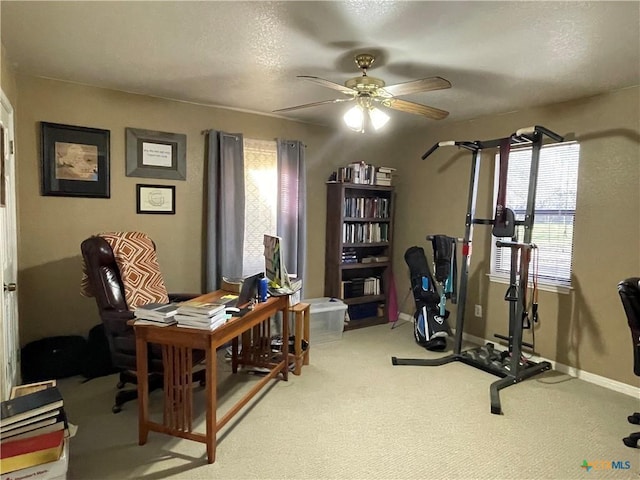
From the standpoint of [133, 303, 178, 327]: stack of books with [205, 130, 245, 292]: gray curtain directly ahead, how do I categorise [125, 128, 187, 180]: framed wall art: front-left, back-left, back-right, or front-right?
front-left

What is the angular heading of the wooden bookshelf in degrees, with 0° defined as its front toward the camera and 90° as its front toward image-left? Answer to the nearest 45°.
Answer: approximately 315°

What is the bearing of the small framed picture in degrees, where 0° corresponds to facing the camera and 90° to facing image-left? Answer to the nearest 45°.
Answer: approximately 0°

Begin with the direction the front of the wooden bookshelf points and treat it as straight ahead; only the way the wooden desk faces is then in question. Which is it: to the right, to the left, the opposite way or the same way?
the opposite way

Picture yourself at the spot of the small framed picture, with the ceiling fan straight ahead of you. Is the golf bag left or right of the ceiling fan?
left

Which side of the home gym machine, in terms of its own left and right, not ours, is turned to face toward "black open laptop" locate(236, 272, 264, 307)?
front

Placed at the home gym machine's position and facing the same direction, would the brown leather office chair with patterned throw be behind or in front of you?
in front

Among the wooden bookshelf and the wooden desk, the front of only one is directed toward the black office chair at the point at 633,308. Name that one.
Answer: the wooden bookshelf
